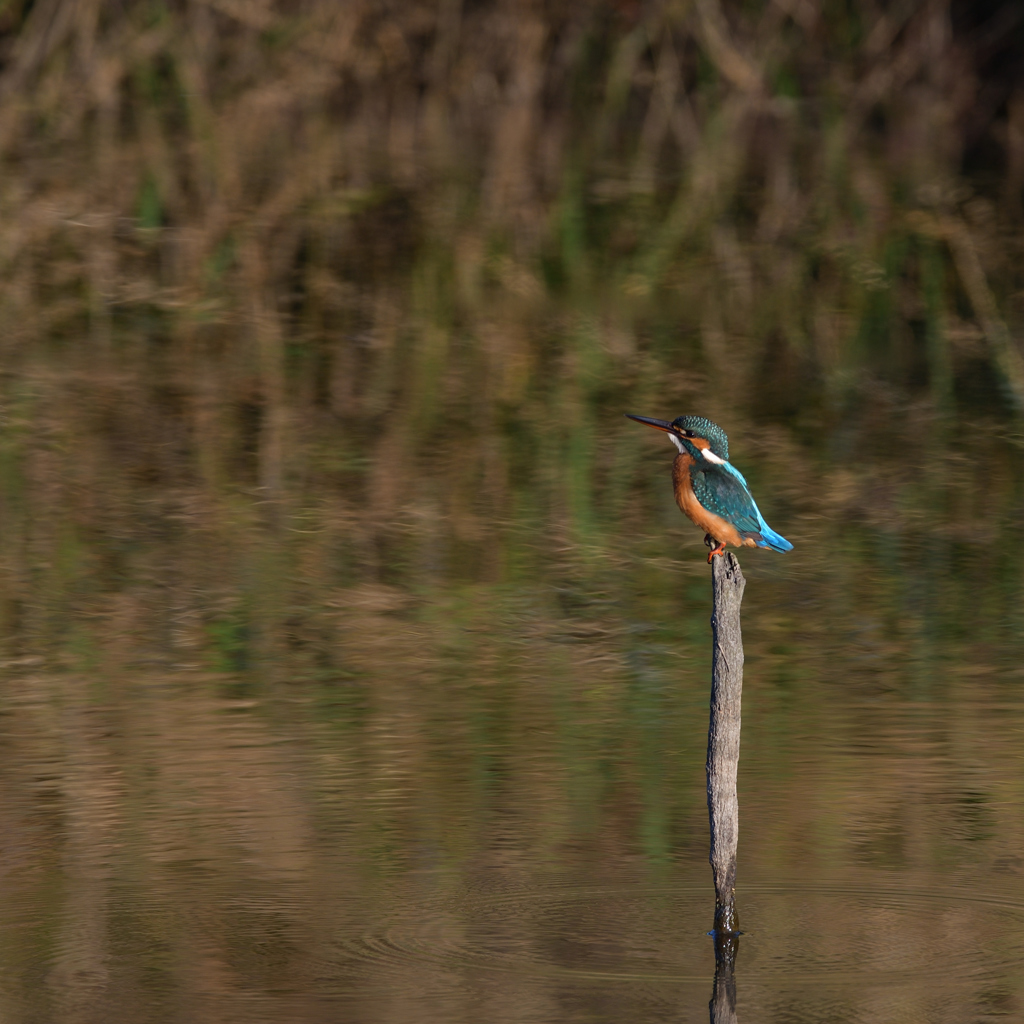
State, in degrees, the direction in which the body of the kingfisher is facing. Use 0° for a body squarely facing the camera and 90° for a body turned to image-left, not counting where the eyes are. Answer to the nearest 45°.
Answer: approximately 90°
